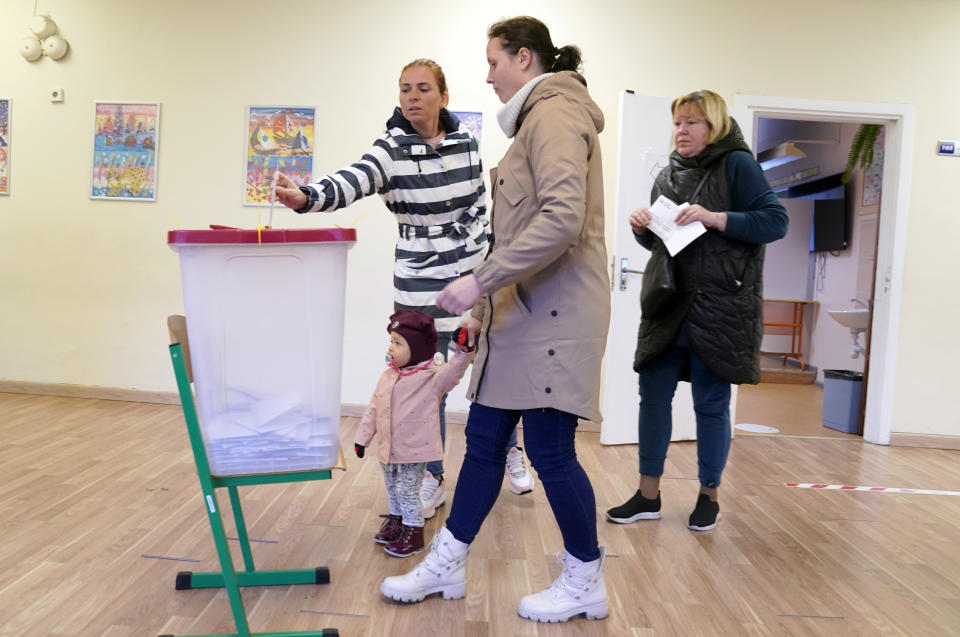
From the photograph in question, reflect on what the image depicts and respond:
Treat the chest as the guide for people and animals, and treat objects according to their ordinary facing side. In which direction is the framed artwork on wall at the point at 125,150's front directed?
toward the camera

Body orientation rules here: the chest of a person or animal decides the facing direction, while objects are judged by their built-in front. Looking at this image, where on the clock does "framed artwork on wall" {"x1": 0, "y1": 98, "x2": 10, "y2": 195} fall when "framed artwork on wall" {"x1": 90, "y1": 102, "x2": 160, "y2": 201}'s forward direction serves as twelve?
"framed artwork on wall" {"x1": 0, "y1": 98, "x2": 10, "y2": 195} is roughly at 4 o'clock from "framed artwork on wall" {"x1": 90, "y1": 102, "x2": 160, "y2": 201}.

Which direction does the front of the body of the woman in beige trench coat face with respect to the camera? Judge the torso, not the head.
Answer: to the viewer's left

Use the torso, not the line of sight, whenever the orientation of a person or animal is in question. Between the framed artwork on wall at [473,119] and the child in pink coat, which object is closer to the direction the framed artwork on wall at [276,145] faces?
the child in pink coat

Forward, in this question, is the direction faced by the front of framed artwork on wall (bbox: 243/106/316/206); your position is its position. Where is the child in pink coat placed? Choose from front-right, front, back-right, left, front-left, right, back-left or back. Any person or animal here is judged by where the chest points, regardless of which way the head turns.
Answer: front

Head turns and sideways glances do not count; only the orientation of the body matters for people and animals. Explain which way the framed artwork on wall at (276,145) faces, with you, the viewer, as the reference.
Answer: facing the viewer

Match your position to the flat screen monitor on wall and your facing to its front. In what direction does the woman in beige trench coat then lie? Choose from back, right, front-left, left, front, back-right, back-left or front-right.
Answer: front-left

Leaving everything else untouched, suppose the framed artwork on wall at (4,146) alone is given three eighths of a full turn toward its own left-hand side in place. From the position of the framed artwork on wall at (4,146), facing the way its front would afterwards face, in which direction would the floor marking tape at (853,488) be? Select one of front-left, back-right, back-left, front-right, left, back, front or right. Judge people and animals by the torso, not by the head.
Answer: right

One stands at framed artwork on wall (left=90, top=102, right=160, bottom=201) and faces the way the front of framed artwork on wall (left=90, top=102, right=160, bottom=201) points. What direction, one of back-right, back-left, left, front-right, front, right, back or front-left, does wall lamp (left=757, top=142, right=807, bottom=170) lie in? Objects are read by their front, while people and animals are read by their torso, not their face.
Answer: left

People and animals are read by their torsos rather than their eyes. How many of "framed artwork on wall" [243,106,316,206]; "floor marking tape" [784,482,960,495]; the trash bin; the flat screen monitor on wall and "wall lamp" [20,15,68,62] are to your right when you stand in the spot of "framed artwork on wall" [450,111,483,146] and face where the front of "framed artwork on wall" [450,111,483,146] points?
2

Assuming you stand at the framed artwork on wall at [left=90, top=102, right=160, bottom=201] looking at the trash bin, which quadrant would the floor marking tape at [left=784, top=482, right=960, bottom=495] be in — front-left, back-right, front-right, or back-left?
front-right

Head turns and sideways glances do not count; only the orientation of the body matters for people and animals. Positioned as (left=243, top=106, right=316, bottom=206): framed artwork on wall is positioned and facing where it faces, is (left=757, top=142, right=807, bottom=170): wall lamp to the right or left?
on its left
